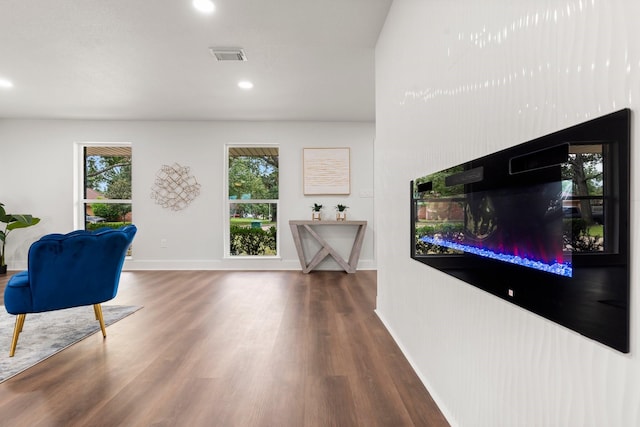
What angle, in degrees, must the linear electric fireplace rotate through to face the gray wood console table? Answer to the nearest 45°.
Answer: approximately 90° to its right

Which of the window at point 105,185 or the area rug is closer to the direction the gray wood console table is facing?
the area rug

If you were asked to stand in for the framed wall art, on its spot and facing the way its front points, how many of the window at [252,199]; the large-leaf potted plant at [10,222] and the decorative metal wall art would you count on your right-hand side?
3

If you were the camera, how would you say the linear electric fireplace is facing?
facing the viewer and to the left of the viewer

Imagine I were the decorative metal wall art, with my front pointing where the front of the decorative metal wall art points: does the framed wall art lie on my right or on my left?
on my left

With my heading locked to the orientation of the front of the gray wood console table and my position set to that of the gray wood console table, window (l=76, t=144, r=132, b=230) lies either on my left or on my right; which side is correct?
on my right

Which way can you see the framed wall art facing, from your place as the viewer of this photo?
facing the viewer

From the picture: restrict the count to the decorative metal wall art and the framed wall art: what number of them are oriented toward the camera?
2

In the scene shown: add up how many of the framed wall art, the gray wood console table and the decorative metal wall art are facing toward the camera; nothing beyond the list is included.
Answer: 3

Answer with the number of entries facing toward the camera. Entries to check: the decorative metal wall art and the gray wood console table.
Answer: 2

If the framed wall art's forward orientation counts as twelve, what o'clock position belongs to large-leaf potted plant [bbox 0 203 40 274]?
The large-leaf potted plant is roughly at 3 o'clock from the framed wall art.

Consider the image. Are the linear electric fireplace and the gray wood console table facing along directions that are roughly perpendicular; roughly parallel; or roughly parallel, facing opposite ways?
roughly perpendicular

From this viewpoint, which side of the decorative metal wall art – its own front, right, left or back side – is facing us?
front

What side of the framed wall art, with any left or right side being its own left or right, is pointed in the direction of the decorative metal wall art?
right

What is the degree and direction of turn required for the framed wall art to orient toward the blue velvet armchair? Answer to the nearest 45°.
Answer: approximately 45° to its right

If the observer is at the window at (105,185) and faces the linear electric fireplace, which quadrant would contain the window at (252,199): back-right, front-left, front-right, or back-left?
front-left
